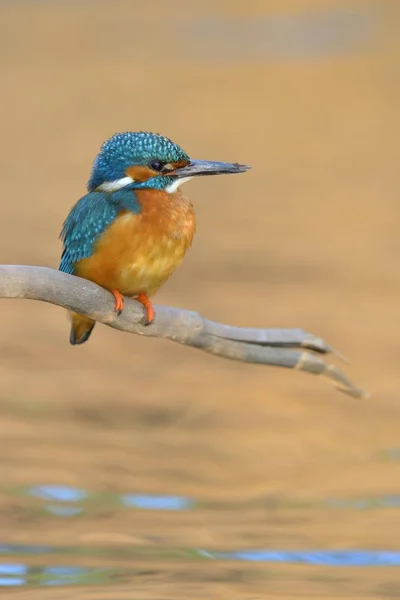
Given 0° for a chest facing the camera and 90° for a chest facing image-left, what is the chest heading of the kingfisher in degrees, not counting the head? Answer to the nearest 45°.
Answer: approximately 315°
